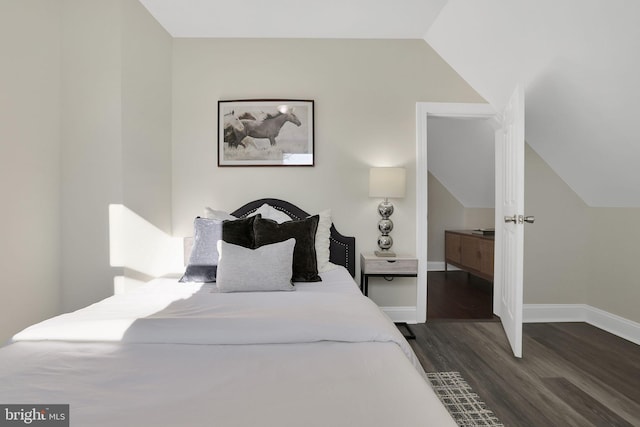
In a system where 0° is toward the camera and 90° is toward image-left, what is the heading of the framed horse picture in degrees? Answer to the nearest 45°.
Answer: approximately 0°

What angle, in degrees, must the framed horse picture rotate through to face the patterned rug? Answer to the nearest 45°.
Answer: approximately 45° to its left

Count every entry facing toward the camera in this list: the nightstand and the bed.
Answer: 2

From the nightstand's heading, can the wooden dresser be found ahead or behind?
behind

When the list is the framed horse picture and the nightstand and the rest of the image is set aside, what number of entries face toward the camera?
2

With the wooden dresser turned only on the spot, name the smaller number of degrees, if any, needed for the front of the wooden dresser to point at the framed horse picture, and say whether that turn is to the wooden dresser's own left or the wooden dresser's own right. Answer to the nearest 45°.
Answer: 0° — it already faces it

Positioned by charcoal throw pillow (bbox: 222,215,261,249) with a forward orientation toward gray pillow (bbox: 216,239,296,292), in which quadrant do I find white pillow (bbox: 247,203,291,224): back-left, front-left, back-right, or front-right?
back-left
